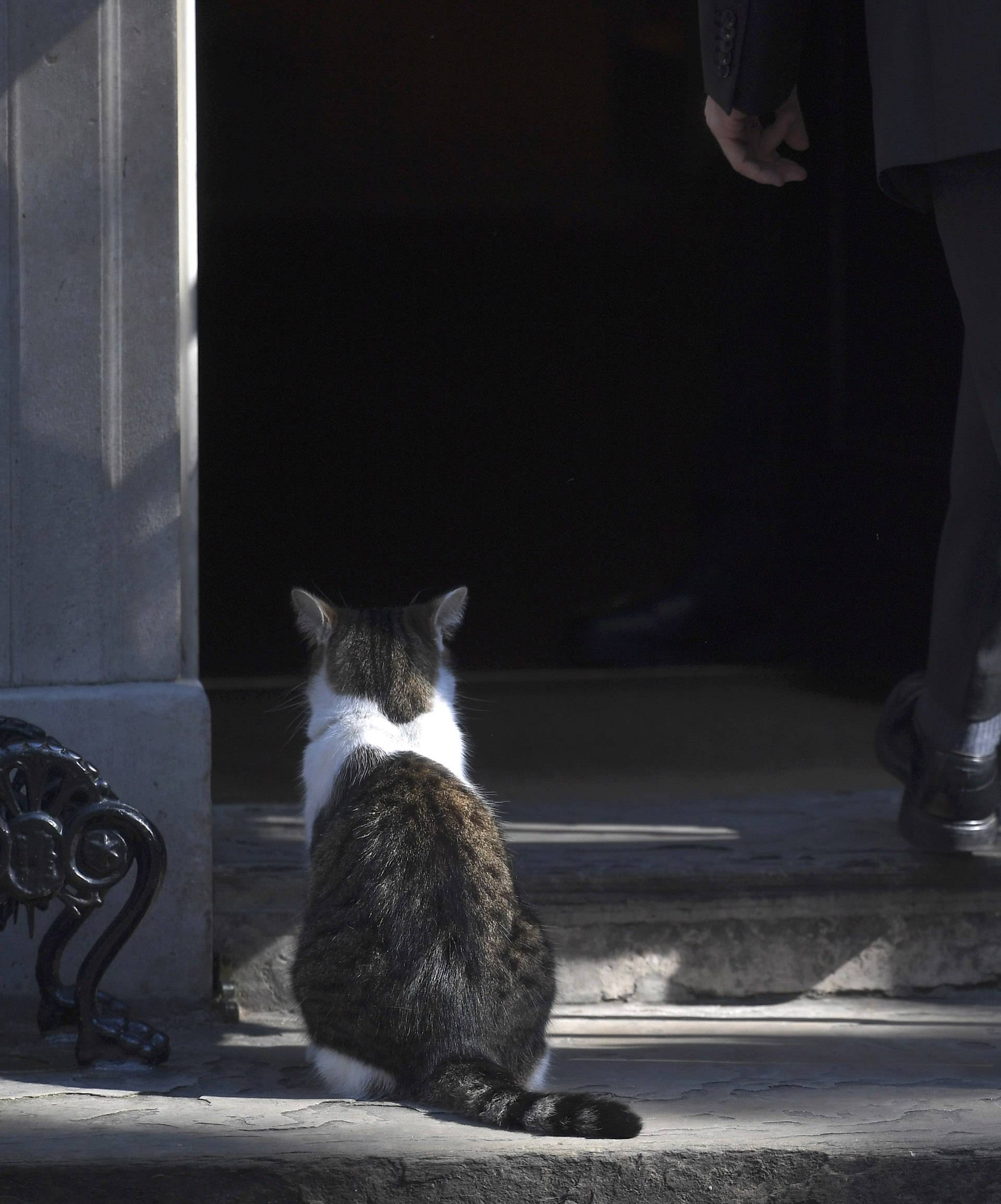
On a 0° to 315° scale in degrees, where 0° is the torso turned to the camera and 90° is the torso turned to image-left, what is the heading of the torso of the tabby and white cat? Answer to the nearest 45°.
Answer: approximately 180°

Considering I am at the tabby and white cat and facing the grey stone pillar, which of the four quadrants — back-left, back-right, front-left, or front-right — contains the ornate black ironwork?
front-left

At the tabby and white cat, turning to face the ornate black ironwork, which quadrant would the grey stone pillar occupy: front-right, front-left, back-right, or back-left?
front-right

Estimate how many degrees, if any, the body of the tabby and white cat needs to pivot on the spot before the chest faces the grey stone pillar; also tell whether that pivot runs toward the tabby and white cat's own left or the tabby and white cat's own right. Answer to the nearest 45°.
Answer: approximately 45° to the tabby and white cat's own left
